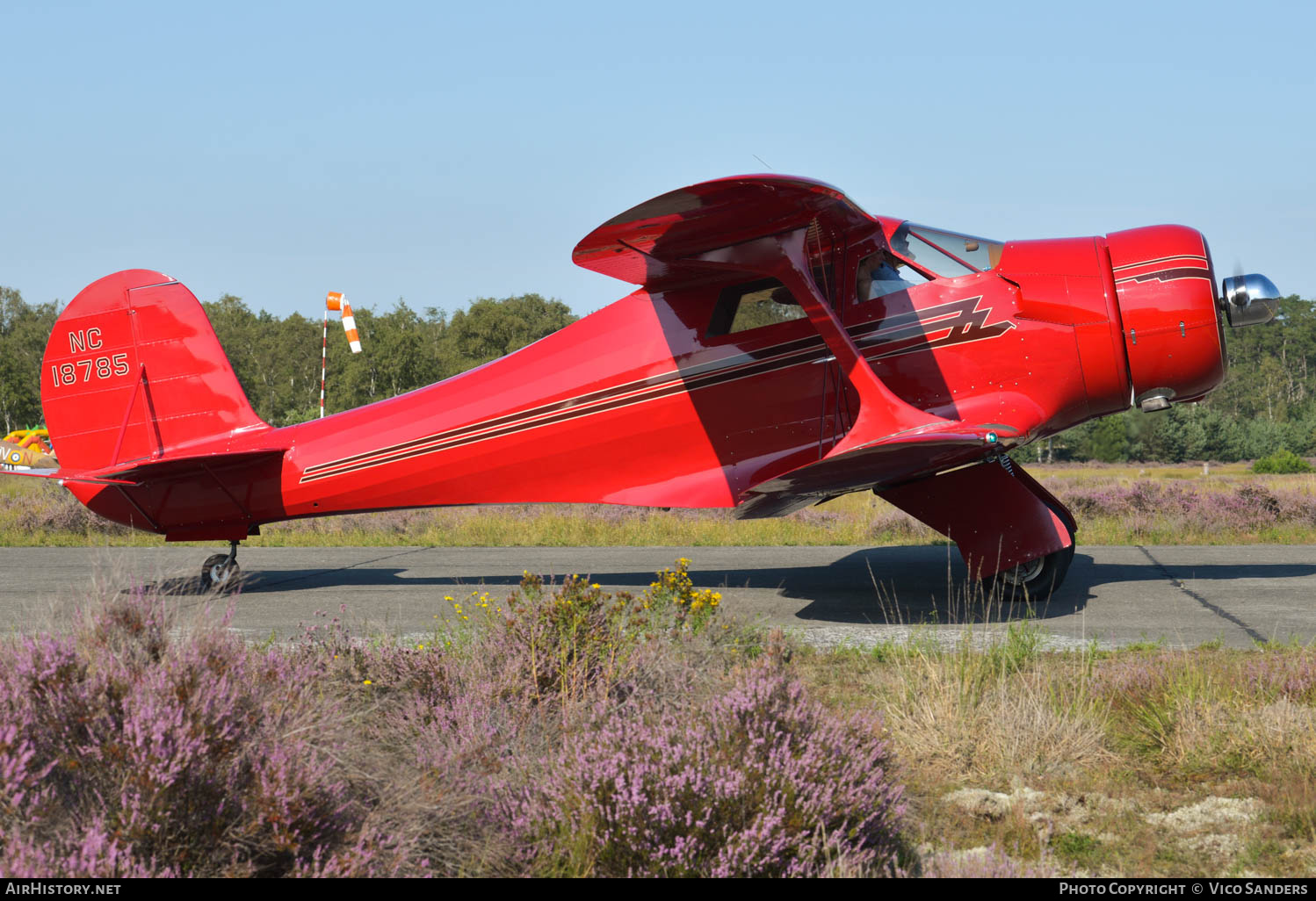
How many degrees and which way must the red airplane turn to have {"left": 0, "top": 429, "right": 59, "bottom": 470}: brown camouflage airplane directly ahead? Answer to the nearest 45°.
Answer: approximately 135° to its left

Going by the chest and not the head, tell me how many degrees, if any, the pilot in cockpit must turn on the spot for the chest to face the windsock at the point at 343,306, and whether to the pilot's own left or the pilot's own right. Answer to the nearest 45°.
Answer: approximately 135° to the pilot's own left

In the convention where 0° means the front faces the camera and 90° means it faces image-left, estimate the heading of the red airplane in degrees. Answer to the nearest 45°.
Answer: approximately 270°

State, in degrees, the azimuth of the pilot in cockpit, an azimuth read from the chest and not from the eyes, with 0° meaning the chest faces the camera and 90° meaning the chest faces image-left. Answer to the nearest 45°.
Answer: approximately 270°

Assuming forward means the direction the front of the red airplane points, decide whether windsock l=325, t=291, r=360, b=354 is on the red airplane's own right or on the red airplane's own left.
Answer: on the red airplane's own left
